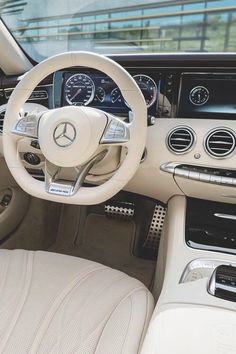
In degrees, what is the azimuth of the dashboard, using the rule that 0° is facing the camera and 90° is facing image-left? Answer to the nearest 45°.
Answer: approximately 0°
